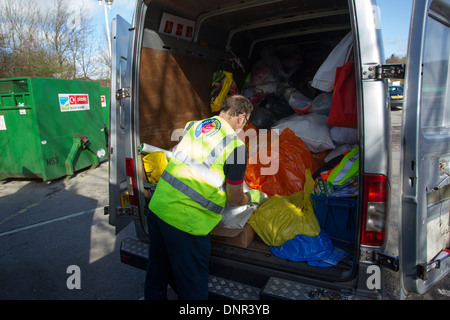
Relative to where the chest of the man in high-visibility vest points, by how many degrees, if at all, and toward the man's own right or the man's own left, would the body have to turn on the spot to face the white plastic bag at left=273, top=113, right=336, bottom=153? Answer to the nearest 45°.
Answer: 0° — they already face it

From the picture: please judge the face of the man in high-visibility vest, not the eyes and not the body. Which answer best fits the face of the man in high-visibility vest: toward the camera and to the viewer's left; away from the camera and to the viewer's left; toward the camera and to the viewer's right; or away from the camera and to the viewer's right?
away from the camera and to the viewer's right

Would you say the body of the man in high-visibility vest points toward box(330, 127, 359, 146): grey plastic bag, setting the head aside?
yes

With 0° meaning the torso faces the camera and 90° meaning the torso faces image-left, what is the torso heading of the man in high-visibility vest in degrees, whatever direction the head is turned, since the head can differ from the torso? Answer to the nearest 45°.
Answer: approximately 225°

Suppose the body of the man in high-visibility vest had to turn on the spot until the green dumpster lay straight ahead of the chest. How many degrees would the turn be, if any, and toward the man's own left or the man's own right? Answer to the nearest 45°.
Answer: approximately 90° to the man's own left
